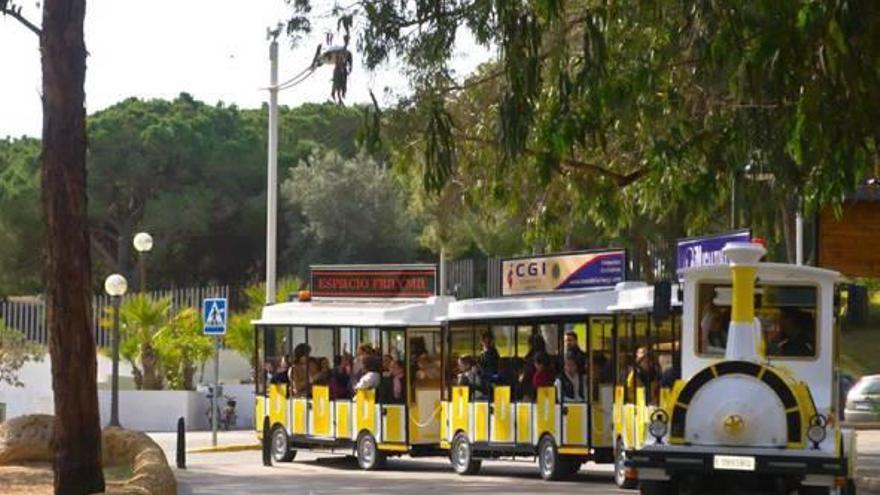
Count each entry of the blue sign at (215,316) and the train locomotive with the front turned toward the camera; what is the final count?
2

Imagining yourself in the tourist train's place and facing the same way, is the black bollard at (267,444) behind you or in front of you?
behind

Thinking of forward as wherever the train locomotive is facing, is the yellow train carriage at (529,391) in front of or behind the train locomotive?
behind

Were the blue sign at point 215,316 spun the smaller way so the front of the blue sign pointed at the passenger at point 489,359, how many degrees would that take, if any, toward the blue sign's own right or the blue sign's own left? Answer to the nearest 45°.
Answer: approximately 45° to the blue sign's own left

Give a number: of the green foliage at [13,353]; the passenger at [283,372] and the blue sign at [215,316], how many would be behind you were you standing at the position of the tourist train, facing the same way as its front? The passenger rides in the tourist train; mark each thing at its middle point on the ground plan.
3

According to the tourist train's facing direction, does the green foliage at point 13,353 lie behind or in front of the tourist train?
behind

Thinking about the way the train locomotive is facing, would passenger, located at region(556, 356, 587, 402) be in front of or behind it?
behind
